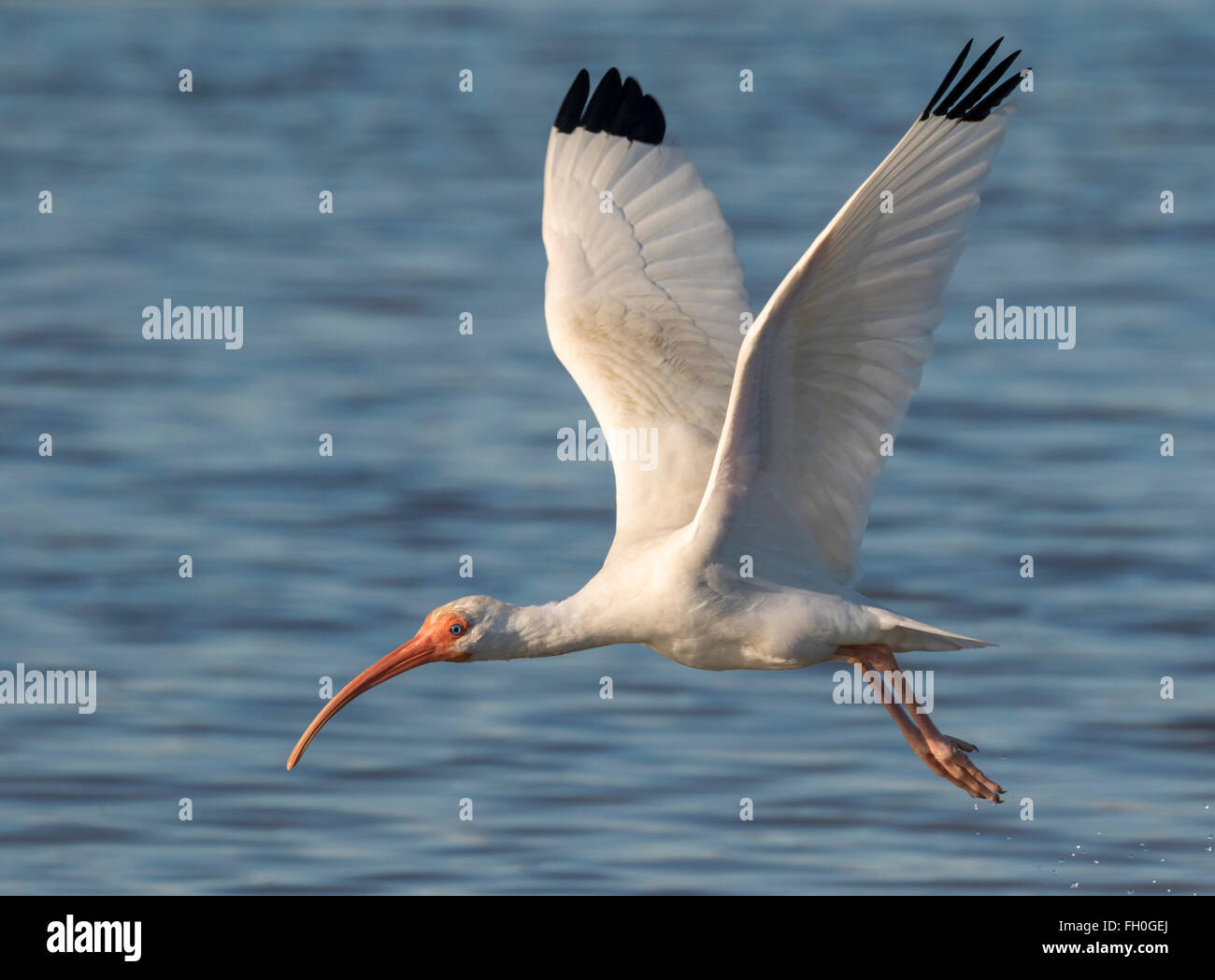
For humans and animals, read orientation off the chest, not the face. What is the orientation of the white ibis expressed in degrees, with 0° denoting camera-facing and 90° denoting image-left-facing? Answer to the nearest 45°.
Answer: approximately 90°
